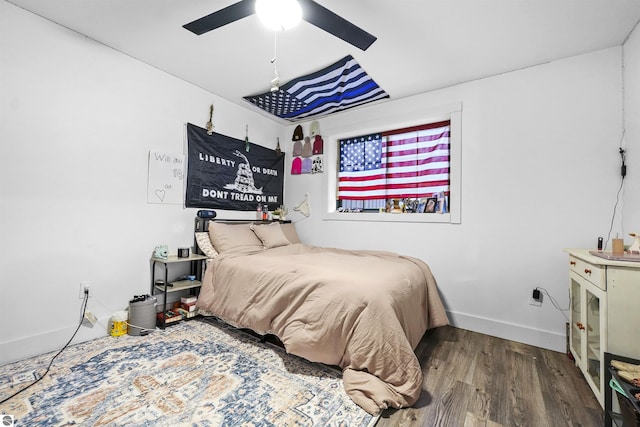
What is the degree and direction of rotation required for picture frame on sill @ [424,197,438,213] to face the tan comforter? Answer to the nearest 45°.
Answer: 0° — it already faces it

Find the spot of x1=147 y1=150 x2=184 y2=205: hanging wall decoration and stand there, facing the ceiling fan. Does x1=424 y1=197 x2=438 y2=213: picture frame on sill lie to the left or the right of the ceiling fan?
left

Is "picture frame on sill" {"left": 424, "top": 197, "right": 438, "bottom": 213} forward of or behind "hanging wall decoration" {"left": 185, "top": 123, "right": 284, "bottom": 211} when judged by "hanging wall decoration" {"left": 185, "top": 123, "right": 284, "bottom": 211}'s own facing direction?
forward

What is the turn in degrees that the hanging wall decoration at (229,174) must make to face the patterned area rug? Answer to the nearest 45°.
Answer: approximately 45° to its right

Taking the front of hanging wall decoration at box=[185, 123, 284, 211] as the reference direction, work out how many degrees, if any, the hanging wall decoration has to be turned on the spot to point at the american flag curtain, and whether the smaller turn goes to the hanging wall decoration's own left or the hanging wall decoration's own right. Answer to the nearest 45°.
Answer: approximately 45° to the hanging wall decoration's own left

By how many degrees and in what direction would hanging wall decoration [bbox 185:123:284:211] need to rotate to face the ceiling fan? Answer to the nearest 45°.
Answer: approximately 45° to its right

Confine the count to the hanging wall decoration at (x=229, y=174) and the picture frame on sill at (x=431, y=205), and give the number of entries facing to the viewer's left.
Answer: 0

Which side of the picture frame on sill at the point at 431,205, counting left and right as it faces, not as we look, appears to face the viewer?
front

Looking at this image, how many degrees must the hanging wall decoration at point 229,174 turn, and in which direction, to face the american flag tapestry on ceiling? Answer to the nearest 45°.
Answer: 0° — it already faces it

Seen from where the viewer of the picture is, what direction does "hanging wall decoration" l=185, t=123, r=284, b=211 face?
facing the viewer and to the right of the viewer

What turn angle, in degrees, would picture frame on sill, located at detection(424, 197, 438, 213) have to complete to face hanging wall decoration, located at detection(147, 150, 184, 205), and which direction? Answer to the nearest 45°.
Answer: approximately 45° to its right

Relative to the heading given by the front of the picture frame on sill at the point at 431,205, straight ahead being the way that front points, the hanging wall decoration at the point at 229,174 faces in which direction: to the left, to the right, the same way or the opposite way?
to the left
